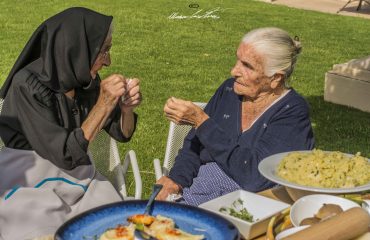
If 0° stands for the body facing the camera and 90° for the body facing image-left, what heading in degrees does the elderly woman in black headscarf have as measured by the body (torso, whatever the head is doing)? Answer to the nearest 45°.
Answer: approximately 270°

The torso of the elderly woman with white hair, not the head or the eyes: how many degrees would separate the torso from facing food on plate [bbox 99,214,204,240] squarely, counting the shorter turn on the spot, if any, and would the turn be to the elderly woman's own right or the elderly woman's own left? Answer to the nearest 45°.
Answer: approximately 45° to the elderly woman's own left

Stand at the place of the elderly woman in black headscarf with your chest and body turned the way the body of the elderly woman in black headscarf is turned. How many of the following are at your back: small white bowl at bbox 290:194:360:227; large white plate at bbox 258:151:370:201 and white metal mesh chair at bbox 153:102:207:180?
0

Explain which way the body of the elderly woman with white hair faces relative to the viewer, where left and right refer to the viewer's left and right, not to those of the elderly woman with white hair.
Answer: facing the viewer and to the left of the viewer

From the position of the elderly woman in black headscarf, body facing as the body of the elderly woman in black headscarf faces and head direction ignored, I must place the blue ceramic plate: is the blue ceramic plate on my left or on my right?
on my right

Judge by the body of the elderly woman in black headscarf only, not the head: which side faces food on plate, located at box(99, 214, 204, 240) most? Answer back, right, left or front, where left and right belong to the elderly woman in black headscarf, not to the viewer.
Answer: right

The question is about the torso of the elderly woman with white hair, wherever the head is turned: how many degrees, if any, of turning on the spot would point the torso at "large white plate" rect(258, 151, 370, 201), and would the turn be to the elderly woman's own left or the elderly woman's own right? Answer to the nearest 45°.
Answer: approximately 45° to the elderly woman's own left

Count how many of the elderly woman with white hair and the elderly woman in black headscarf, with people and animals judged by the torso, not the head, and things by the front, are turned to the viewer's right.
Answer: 1

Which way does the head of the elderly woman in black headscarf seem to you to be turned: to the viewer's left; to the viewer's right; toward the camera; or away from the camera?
to the viewer's right

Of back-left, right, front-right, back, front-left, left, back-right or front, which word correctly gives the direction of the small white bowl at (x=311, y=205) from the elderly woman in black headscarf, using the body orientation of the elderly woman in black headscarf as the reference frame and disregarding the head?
front-right

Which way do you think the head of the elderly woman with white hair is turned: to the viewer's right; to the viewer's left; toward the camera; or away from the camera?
to the viewer's left

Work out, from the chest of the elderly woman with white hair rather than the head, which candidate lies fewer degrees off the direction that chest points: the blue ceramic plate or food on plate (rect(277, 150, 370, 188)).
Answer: the blue ceramic plate

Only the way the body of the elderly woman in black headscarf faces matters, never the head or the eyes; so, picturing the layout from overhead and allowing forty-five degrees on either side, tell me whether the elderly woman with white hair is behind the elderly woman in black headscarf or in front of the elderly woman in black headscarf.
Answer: in front
